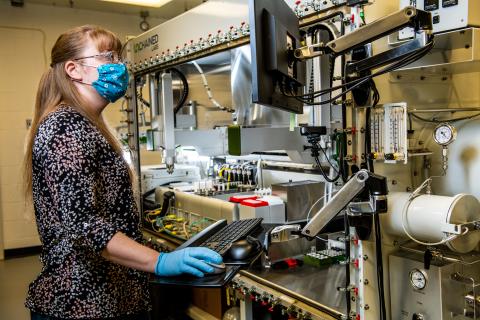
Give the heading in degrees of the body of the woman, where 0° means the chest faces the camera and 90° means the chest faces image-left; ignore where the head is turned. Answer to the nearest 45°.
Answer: approximately 270°

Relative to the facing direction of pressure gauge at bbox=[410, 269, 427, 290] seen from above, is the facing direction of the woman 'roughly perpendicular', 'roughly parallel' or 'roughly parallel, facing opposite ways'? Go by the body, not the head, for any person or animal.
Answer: roughly parallel, facing opposite ways

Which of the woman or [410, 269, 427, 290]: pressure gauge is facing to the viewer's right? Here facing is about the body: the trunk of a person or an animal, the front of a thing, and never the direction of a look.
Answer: the woman

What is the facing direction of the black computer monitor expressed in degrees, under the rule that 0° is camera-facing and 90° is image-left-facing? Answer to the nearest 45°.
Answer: approximately 135°

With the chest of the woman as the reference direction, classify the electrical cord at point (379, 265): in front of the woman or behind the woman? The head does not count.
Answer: in front

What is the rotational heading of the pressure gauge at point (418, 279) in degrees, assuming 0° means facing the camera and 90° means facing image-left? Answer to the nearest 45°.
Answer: approximately 45°

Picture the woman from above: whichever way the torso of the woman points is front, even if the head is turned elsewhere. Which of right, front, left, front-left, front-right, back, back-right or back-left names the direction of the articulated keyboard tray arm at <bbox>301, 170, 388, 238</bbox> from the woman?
front

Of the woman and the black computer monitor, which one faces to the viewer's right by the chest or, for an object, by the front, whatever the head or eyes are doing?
the woman

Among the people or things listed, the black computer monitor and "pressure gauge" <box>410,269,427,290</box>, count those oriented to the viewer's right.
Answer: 0

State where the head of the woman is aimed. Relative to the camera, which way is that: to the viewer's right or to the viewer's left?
to the viewer's right

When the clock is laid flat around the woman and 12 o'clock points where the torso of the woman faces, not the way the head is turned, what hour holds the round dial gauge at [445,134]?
The round dial gauge is roughly at 12 o'clock from the woman.

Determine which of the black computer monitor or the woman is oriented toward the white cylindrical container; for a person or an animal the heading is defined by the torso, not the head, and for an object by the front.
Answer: the woman

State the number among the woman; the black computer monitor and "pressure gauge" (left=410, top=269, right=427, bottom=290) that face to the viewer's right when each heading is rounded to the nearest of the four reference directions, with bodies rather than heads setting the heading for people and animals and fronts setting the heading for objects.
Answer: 1
